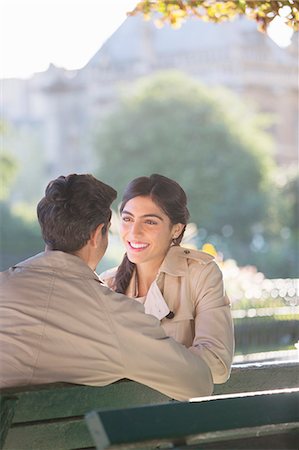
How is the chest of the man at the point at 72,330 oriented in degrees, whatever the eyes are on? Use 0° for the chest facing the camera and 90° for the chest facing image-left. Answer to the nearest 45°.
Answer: approximately 225°

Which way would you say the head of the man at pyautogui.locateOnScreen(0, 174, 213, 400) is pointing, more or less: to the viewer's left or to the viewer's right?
to the viewer's right

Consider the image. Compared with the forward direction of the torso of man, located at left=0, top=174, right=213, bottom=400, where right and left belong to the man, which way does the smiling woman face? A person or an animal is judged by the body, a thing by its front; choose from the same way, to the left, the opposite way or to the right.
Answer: the opposite way

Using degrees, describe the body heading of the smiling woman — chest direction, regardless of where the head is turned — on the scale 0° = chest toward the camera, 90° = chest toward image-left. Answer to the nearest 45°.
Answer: approximately 45°

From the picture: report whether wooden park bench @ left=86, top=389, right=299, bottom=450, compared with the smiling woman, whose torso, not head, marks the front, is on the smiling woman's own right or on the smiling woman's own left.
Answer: on the smiling woman's own left
